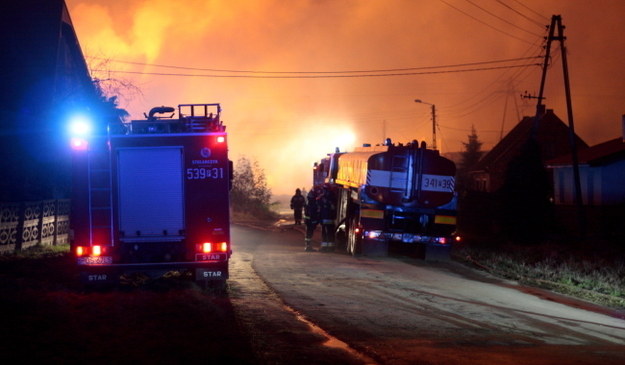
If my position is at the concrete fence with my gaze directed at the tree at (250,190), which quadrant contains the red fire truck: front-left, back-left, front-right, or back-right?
back-right

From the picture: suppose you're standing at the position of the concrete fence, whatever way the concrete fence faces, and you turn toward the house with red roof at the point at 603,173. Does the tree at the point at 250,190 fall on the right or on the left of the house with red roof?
left

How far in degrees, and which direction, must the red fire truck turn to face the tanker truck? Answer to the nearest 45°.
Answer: approximately 45° to its right

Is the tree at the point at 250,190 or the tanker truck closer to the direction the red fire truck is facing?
the tree

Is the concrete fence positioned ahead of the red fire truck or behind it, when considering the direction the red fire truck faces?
ahead

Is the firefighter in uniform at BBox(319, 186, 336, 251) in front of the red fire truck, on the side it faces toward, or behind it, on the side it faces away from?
in front

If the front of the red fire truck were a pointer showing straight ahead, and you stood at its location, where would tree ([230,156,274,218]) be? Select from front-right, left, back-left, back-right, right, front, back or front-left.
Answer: front

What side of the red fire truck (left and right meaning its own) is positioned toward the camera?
back

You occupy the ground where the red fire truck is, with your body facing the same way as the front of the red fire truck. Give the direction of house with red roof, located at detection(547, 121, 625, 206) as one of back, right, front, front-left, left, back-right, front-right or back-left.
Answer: front-right
